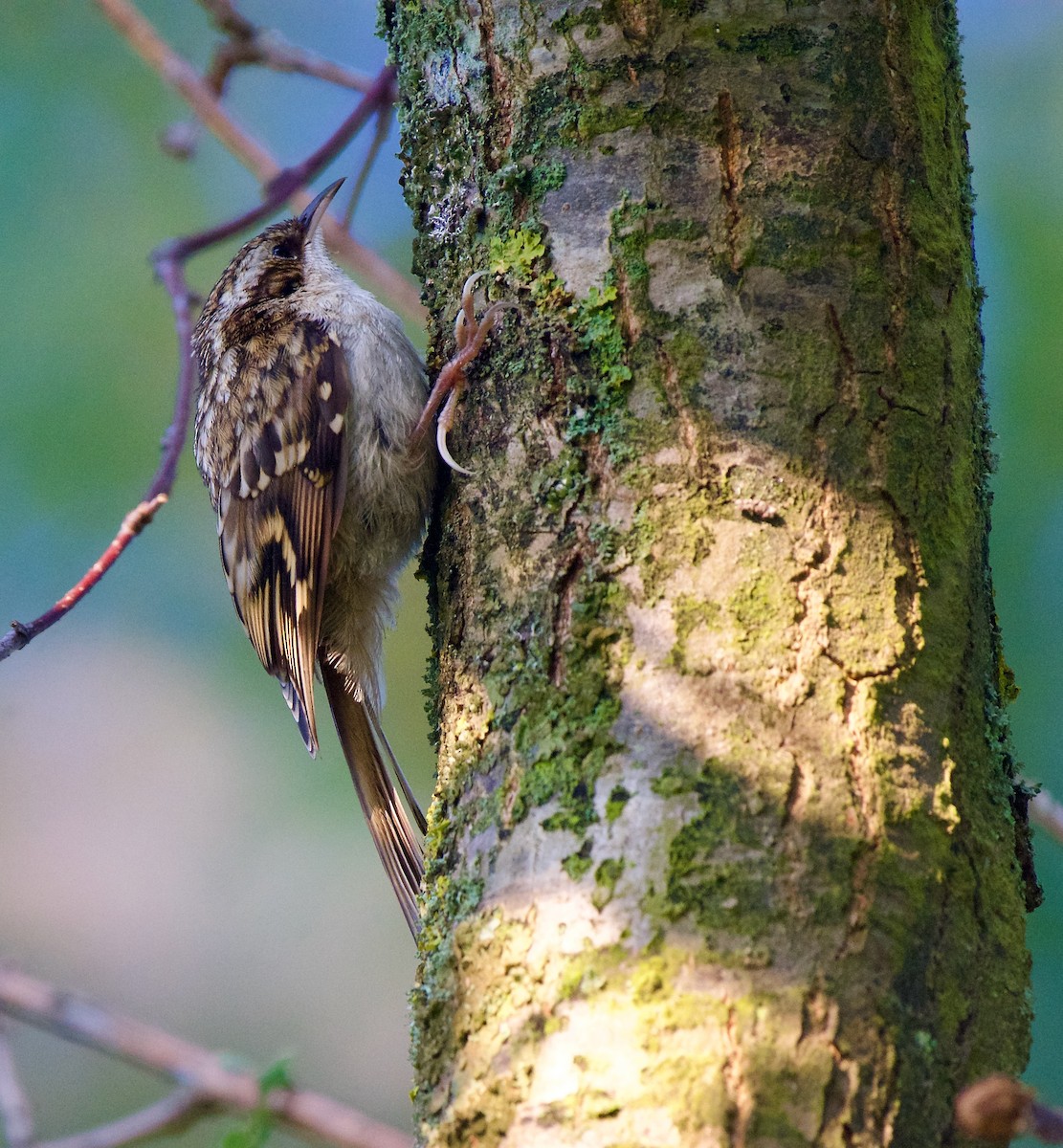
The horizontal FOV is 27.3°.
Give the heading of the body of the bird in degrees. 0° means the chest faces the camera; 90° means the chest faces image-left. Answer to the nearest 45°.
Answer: approximately 270°
